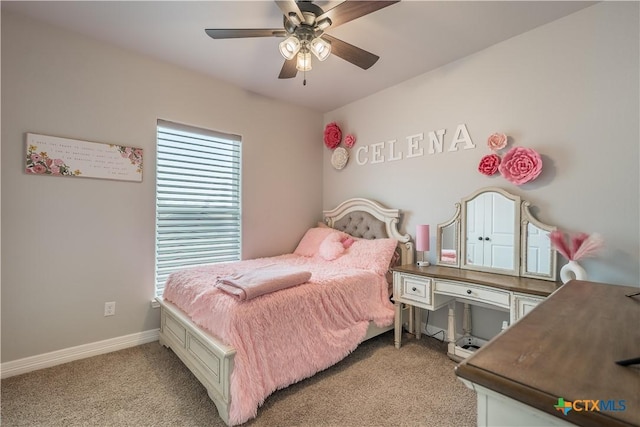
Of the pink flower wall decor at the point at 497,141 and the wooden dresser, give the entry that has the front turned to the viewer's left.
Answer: the wooden dresser

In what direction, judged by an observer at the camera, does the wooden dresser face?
facing to the left of the viewer

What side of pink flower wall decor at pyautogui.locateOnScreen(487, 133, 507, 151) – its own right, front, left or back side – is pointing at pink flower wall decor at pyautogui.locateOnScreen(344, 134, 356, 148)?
right

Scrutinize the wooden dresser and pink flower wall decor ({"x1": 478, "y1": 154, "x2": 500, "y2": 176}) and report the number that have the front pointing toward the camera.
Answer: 1

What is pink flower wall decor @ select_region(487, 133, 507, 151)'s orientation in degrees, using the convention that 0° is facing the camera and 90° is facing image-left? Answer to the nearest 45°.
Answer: approximately 0°

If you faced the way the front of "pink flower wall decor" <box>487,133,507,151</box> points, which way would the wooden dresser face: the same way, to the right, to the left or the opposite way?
to the right

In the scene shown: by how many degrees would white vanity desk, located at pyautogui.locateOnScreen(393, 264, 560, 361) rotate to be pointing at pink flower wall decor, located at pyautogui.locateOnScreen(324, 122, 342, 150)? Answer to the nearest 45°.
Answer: approximately 90° to its right

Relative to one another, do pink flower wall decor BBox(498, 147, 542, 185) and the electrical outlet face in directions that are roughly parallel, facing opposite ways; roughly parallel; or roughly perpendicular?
roughly perpendicular

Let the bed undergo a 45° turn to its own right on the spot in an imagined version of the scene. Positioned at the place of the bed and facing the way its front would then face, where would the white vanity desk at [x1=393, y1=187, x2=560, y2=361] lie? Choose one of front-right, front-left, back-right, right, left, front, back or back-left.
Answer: back
